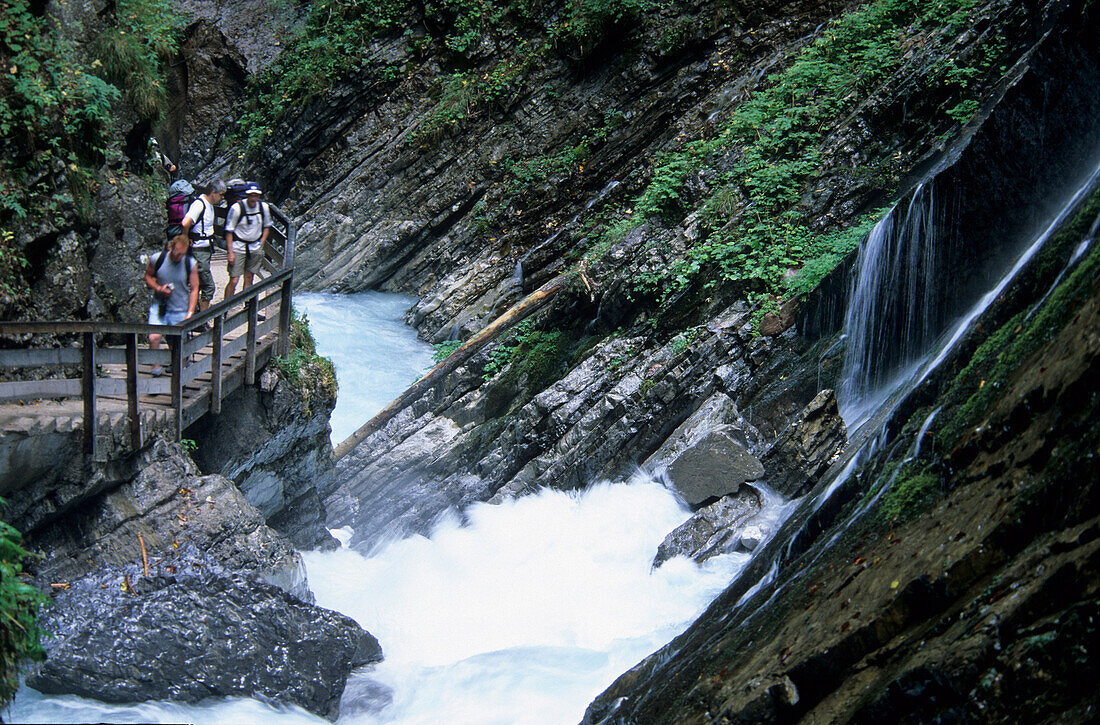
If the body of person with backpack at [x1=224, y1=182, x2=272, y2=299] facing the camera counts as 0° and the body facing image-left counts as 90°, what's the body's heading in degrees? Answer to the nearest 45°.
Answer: approximately 0°

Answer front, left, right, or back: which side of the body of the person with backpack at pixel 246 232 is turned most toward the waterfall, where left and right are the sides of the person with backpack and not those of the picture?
left

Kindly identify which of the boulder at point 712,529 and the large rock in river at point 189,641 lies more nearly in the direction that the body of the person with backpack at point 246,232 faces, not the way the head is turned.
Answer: the large rock in river

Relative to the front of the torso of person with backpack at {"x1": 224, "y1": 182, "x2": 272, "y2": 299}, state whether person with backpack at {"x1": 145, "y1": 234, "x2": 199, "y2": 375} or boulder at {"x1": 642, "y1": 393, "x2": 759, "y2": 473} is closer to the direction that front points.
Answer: the person with backpack

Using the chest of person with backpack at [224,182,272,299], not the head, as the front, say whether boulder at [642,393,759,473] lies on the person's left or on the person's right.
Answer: on the person's left

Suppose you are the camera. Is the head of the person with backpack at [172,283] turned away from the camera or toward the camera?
toward the camera

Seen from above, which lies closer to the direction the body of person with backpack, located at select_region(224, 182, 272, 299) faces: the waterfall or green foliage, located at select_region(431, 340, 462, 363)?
the waterfall
